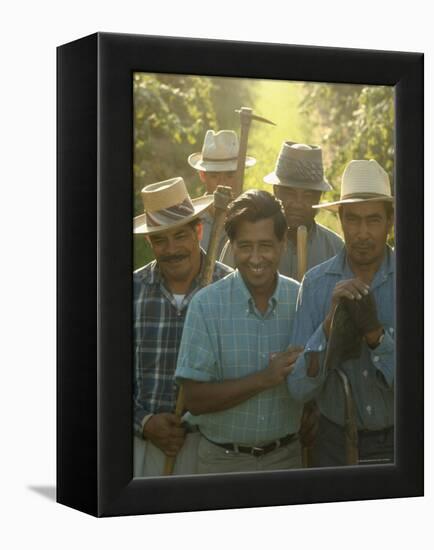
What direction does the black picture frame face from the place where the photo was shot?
facing the viewer and to the right of the viewer
